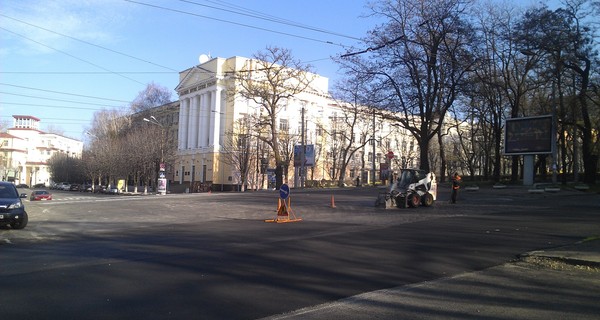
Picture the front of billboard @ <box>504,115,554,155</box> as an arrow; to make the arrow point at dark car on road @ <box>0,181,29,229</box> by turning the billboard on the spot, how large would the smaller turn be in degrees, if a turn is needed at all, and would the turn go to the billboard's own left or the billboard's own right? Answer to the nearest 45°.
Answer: approximately 45° to the billboard's own right

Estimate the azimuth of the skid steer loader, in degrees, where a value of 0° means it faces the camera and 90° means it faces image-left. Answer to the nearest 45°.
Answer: approximately 45°

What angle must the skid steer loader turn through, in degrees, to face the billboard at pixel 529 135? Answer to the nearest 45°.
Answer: approximately 180°

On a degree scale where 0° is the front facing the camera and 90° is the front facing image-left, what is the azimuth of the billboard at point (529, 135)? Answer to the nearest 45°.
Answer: approximately 0°
